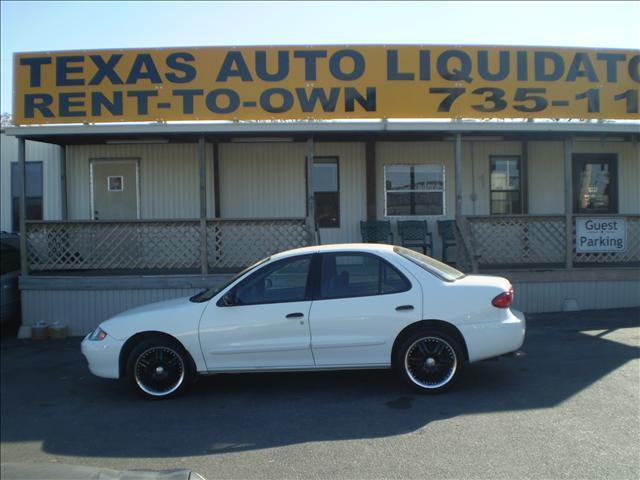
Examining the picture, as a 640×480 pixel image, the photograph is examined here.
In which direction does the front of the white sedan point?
to the viewer's left

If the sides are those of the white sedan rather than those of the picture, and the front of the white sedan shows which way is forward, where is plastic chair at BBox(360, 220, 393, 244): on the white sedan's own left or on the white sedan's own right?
on the white sedan's own right

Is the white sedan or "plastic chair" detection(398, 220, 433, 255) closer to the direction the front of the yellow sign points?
the white sedan

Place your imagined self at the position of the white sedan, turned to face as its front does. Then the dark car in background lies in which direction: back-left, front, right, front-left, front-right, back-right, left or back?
front-right

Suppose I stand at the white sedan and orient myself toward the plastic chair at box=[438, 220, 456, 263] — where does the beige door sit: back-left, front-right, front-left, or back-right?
front-left

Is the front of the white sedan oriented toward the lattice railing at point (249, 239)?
no

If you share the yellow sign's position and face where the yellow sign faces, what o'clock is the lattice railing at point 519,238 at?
The lattice railing is roughly at 9 o'clock from the yellow sign.

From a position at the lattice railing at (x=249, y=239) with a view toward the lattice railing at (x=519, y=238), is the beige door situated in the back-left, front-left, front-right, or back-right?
back-left

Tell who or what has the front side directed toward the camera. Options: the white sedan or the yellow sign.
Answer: the yellow sign

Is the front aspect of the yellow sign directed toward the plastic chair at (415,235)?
no

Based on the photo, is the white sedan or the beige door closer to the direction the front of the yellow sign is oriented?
the white sedan

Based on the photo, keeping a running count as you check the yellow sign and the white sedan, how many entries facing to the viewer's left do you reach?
1

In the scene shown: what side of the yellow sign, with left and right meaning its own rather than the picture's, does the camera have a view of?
front

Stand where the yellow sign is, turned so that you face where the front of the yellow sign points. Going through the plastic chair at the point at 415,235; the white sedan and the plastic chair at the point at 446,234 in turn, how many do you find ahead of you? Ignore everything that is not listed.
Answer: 1

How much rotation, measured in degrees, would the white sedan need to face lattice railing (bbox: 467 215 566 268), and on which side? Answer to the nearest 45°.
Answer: approximately 135° to its right

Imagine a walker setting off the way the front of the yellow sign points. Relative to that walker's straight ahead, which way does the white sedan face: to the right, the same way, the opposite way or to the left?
to the right

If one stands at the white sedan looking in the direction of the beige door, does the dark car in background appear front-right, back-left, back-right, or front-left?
front-left

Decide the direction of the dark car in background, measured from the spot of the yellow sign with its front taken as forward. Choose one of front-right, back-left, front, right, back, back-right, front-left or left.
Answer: right
